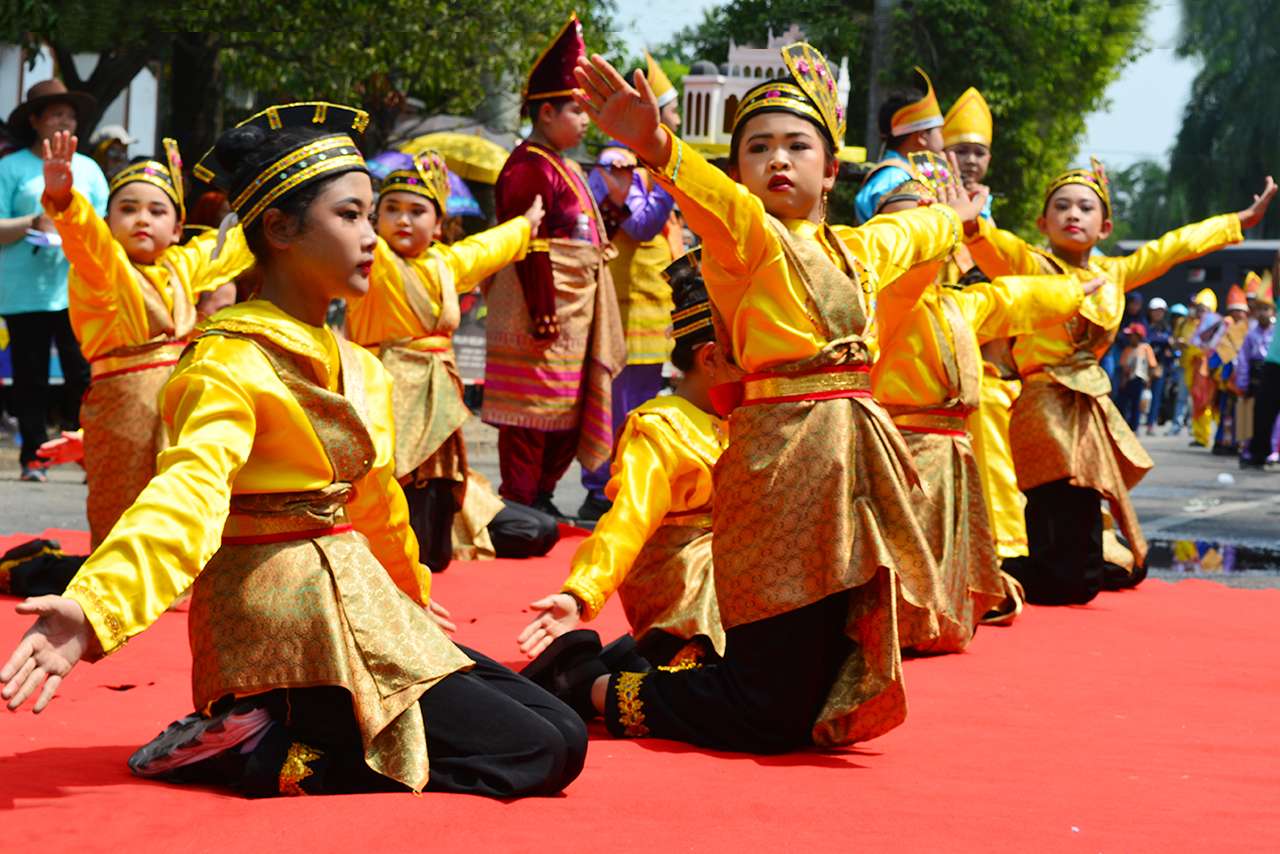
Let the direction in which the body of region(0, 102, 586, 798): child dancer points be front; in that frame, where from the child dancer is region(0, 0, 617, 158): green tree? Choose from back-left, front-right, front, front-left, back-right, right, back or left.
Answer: back-left

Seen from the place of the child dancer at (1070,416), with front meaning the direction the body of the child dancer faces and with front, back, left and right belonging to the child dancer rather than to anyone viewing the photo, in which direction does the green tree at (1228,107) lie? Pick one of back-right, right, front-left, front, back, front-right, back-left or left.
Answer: back
